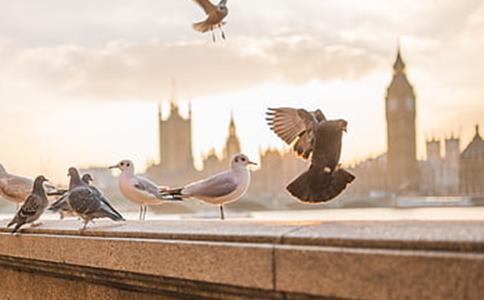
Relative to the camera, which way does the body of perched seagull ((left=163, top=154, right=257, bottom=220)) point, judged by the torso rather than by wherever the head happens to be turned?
to the viewer's right

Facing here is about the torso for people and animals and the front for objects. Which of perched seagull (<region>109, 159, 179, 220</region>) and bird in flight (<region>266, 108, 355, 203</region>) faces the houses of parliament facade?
the bird in flight

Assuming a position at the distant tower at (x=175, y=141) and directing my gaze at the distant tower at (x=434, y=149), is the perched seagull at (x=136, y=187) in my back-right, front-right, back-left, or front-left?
front-right

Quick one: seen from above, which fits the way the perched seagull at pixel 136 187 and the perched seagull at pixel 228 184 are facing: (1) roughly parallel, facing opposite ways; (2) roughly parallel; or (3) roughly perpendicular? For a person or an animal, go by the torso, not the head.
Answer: roughly parallel, facing opposite ways

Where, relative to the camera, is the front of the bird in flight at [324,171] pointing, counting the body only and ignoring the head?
away from the camera

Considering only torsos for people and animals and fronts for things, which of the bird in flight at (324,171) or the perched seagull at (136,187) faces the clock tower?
the bird in flight

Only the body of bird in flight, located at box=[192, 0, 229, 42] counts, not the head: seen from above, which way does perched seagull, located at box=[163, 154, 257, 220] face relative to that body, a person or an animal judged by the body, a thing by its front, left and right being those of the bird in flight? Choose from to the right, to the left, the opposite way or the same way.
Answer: the same way

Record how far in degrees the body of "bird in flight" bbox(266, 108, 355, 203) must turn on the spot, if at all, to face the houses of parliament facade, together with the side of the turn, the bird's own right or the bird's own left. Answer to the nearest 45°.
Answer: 0° — it already faces it

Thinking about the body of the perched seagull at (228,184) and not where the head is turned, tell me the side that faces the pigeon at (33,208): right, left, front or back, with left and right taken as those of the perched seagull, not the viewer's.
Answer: back

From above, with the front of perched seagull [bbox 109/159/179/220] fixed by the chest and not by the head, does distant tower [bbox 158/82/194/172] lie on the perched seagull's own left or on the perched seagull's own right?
on the perched seagull's own right

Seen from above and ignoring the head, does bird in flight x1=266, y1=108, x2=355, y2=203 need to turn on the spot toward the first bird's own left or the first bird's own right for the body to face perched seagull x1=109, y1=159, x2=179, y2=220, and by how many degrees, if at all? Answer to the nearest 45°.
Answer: approximately 45° to the first bird's own left

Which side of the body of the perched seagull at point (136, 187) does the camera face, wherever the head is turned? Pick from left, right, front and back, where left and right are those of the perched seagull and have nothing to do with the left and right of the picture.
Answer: left

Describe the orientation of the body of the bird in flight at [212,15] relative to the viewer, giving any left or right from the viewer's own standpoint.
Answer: facing to the right of the viewer

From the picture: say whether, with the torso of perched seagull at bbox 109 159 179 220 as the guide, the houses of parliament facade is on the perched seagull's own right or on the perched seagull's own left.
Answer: on the perched seagull's own right
